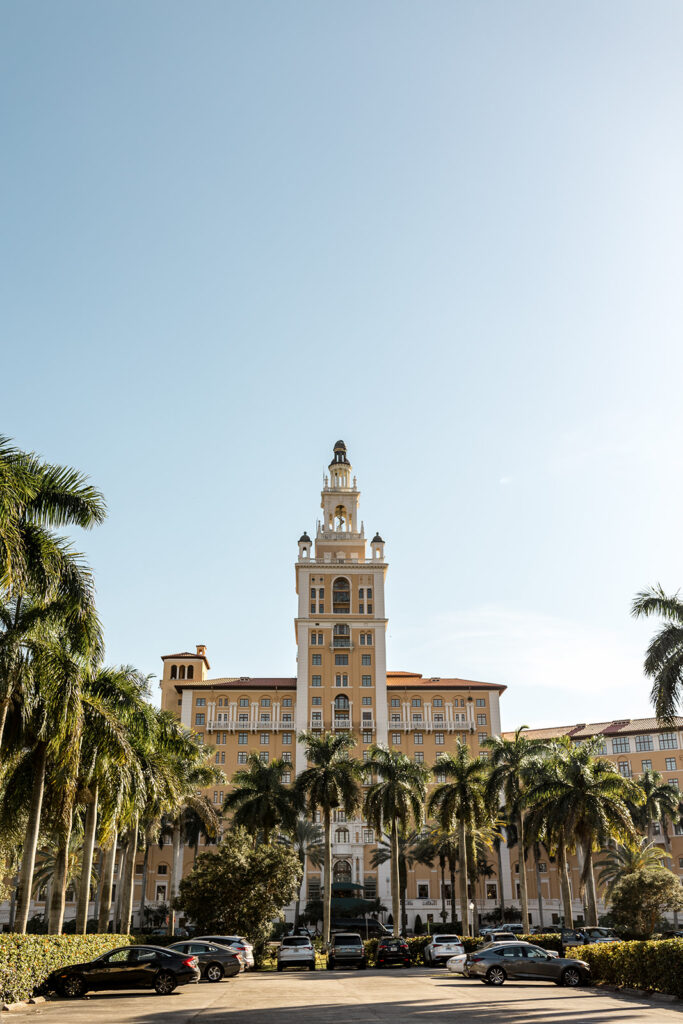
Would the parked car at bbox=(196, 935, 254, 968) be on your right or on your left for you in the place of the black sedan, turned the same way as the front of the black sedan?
on your right

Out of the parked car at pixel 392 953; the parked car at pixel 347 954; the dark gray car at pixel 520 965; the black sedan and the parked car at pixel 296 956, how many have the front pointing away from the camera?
3

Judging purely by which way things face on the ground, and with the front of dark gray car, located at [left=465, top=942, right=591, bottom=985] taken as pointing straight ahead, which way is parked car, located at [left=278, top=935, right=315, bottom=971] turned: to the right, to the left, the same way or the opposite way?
to the left

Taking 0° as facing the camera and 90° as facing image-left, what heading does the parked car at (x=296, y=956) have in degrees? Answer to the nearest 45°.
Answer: approximately 180°

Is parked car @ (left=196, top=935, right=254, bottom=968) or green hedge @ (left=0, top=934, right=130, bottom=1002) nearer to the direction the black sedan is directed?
the green hedge

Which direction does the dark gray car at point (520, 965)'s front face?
to the viewer's right

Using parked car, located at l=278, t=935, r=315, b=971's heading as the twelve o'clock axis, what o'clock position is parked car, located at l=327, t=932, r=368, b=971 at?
parked car, located at l=327, t=932, r=368, b=971 is roughly at 3 o'clock from parked car, located at l=278, t=935, r=315, b=971.

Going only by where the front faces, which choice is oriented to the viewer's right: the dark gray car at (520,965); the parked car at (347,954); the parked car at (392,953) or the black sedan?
the dark gray car

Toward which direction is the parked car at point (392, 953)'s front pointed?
away from the camera

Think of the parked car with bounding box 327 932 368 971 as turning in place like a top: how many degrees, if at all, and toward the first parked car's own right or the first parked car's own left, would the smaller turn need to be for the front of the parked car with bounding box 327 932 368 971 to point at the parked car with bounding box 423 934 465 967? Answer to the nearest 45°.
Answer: approximately 90° to the first parked car's own right

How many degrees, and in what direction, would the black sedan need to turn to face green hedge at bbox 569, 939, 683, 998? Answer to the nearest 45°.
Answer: approximately 180°

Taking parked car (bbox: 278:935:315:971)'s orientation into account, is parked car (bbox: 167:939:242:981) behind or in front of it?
behind

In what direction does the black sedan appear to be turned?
to the viewer's left

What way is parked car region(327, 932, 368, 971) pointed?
away from the camera

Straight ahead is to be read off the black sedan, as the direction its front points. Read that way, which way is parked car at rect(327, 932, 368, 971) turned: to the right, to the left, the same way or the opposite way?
to the right

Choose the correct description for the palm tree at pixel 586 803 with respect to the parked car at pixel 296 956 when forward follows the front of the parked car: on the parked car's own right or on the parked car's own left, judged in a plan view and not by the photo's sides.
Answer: on the parked car's own right

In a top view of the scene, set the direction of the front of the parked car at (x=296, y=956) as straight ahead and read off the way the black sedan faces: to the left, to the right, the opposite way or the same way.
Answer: to the left

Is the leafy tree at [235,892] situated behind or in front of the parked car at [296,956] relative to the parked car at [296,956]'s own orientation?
in front
